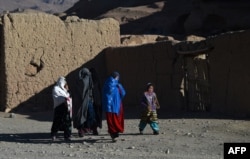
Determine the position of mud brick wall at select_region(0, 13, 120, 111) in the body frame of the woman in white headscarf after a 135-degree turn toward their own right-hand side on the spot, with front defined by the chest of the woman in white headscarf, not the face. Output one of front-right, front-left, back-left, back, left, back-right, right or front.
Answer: back-right

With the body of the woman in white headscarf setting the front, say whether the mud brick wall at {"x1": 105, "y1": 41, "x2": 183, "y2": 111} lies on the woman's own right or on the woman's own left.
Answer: on the woman's own left

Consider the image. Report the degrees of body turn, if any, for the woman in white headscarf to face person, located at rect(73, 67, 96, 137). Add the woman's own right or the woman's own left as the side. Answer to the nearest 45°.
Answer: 0° — they already face them

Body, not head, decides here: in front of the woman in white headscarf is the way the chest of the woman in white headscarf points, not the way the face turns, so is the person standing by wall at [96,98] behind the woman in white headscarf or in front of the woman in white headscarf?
in front

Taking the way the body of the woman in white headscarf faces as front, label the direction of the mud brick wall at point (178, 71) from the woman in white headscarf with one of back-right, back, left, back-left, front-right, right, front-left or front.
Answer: front-left

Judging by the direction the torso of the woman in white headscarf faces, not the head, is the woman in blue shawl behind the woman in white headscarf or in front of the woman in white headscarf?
in front

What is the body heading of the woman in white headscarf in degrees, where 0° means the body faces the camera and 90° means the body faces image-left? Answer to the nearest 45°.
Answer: approximately 270°
